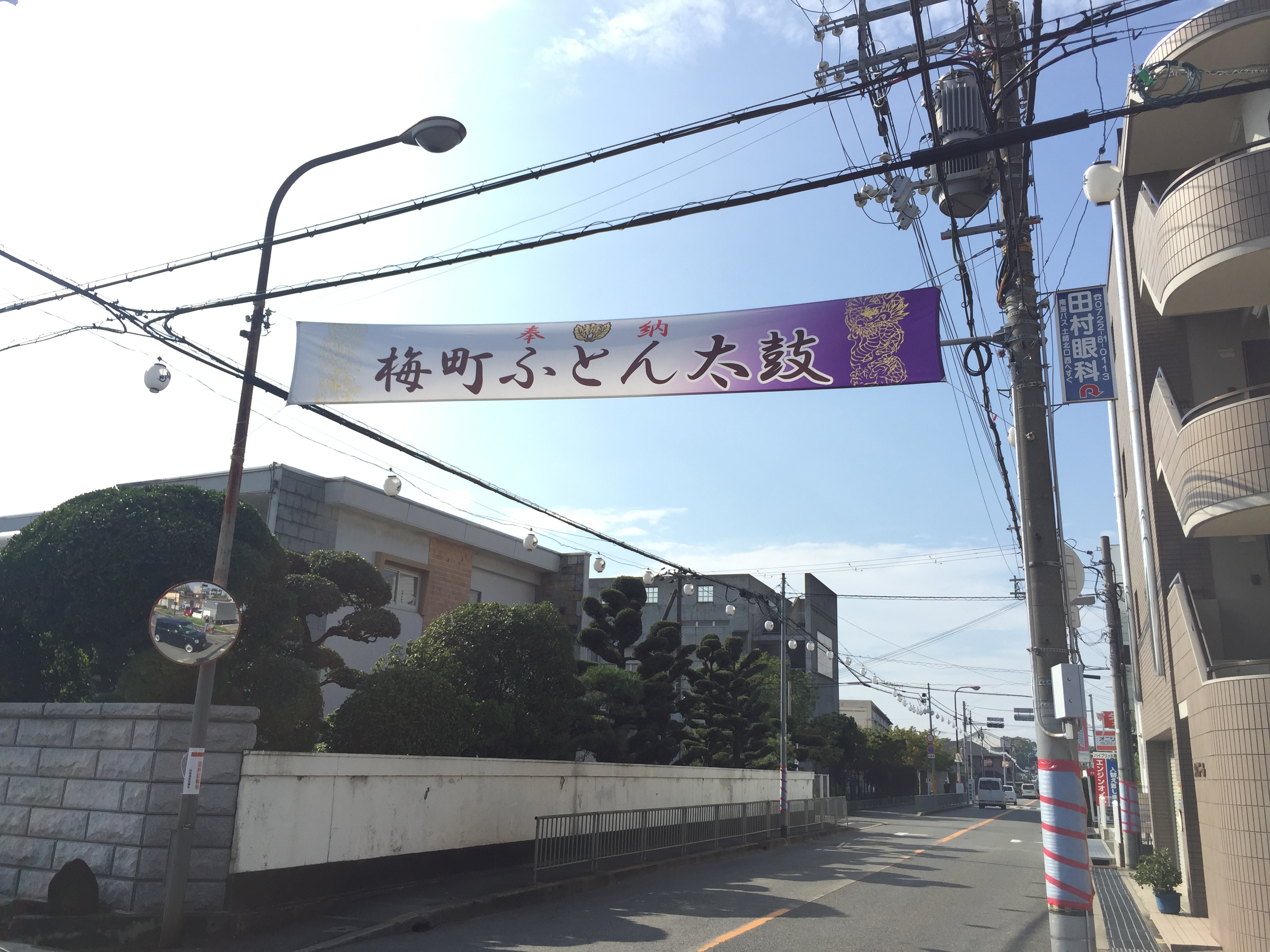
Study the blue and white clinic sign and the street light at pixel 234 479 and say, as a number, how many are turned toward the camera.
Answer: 1

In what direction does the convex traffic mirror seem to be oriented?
toward the camera

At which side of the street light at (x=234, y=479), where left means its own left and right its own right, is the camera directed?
right

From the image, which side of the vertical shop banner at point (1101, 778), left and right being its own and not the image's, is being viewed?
front

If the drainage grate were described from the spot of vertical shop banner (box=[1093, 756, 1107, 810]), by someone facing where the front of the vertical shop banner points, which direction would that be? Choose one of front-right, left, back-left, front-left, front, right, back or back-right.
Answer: front

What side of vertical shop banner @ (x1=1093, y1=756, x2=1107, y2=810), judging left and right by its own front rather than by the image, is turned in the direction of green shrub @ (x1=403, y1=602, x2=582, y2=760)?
front

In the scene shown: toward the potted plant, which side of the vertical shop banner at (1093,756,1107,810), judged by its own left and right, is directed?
front

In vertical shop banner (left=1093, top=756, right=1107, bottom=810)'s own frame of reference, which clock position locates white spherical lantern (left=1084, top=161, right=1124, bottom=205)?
The white spherical lantern is roughly at 12 o'clock from the vertical shop banner.

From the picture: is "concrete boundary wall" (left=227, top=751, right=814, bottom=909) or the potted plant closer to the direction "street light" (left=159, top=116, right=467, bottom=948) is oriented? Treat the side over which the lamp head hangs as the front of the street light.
the potted plant

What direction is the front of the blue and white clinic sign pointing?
toward the camera

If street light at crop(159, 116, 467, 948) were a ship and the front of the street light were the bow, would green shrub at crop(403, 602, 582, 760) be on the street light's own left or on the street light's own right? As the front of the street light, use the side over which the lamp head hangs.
on the street light's own left
